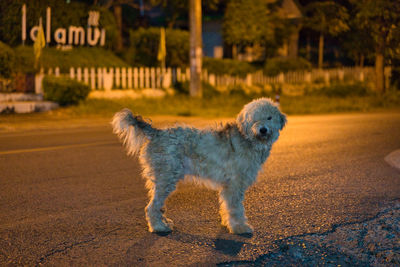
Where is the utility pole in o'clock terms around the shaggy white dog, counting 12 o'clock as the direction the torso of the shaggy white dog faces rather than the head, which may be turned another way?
The utility pole is roughly at 9 o'clock from the shaggy white dog.

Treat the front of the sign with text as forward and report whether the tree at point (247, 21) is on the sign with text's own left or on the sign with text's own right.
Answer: on the sign with text's own left

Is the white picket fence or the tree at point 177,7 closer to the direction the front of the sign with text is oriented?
the white picket fence

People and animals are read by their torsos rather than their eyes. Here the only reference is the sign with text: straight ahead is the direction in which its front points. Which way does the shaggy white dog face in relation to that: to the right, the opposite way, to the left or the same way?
to the left

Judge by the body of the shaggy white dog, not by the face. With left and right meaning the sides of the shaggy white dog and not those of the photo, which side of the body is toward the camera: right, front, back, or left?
right

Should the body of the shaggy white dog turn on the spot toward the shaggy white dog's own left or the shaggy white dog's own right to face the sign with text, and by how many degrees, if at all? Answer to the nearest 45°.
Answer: approximately 90° to the shaggy white dog's own left

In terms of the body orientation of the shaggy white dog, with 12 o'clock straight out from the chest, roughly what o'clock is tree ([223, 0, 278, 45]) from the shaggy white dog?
The tree is roughly at 9 o'clock from the shaggy white dog.

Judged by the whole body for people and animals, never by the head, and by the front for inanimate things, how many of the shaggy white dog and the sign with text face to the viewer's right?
1

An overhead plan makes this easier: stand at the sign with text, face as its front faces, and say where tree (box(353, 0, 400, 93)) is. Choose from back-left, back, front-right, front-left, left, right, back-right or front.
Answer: left

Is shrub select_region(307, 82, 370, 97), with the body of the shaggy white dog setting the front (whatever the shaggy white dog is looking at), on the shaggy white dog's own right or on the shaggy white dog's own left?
on the shaggy white dog's own left

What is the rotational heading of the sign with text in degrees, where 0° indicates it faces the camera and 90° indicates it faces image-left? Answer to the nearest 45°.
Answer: approximately 0°

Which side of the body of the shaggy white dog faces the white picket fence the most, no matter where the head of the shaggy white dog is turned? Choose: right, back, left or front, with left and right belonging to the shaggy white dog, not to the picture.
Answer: left

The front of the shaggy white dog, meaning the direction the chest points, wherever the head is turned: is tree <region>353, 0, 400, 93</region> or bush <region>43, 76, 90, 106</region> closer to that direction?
the tree

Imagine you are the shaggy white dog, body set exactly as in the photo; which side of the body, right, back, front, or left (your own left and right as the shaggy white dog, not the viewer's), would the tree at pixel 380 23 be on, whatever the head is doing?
left
